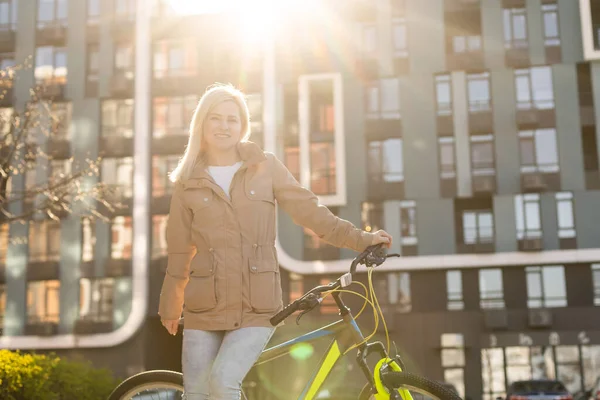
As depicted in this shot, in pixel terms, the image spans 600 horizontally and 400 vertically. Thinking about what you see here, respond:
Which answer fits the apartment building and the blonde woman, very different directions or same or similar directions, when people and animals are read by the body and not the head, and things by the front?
same or similar directions

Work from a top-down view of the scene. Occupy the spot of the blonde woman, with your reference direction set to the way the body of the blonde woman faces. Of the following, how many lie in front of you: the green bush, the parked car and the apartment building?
0

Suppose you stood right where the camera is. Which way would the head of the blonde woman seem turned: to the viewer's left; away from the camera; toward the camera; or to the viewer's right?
toward the camera

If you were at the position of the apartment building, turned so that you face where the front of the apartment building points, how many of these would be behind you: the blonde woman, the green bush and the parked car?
0

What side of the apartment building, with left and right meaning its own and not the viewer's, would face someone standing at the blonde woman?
front

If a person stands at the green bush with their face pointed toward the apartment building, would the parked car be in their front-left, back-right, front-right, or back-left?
front-right

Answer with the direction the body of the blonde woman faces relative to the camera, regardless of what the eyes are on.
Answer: toward the camera

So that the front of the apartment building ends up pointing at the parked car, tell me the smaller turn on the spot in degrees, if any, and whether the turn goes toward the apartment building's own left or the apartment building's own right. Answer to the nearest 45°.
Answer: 0° — it already faces it

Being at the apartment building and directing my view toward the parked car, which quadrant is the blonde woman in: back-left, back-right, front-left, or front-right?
front-right

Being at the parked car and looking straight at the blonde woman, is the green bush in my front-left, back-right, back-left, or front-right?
front-right
